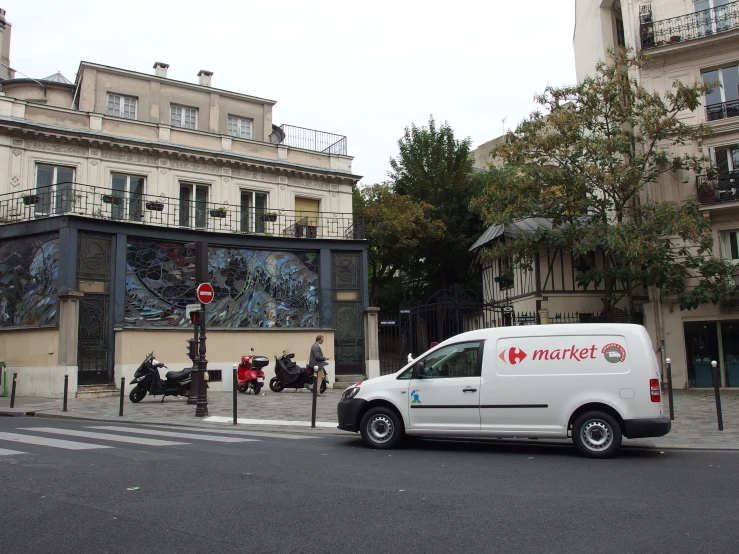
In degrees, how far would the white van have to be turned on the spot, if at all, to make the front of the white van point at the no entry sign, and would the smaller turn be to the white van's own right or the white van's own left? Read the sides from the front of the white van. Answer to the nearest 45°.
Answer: approximately 45° to the white van's own right

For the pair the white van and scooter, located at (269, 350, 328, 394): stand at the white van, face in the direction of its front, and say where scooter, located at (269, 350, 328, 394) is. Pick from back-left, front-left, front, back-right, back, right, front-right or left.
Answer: front-right

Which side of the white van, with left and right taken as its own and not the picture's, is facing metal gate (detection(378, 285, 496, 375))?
right

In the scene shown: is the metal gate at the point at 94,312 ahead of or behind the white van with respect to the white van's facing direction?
ahead

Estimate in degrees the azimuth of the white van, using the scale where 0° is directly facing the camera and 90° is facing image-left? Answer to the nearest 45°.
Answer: approximately 90°

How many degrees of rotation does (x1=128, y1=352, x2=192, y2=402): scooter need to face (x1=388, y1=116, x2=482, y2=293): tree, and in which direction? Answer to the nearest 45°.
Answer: approximately 180°

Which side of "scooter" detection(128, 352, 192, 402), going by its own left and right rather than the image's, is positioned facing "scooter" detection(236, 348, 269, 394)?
back
